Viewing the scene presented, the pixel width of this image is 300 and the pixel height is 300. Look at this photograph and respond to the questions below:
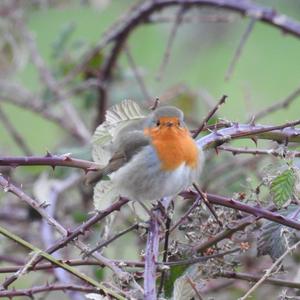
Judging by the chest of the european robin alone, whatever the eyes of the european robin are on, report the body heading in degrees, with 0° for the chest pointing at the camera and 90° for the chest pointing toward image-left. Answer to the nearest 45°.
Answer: approximately 315°
